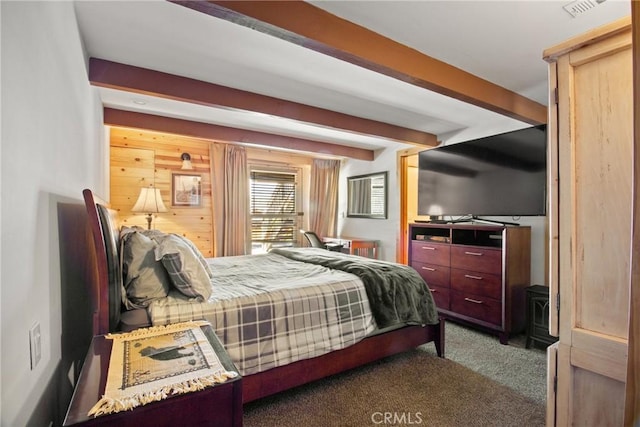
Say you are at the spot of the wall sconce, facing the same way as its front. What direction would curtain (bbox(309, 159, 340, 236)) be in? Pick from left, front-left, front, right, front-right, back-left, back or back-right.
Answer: left

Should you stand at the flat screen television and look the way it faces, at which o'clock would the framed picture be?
The framed picture is roughly at 1 o'clock from the flat screen television.

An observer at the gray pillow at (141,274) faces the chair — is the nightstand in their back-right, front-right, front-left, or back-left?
back-right

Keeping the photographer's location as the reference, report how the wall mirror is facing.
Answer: facing the viewer and to the left of the viewer

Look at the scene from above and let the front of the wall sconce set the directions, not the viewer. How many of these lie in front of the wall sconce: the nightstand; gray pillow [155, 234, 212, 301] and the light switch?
3

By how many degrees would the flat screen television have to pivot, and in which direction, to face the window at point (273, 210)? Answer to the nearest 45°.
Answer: approximately 45° to its right

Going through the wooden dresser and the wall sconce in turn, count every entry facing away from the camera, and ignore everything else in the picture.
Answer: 0

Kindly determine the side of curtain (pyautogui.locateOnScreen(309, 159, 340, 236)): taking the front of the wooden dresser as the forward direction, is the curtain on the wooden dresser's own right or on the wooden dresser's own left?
on the wooden dresser's own right

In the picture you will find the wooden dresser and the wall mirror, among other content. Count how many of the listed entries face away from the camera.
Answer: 0

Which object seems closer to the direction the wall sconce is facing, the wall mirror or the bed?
the bed

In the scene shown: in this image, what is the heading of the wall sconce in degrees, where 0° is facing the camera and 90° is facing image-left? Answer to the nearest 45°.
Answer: approximately 0°

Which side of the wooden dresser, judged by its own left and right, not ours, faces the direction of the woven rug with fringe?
front

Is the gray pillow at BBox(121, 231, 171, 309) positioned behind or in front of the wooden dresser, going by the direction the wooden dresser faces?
in front
